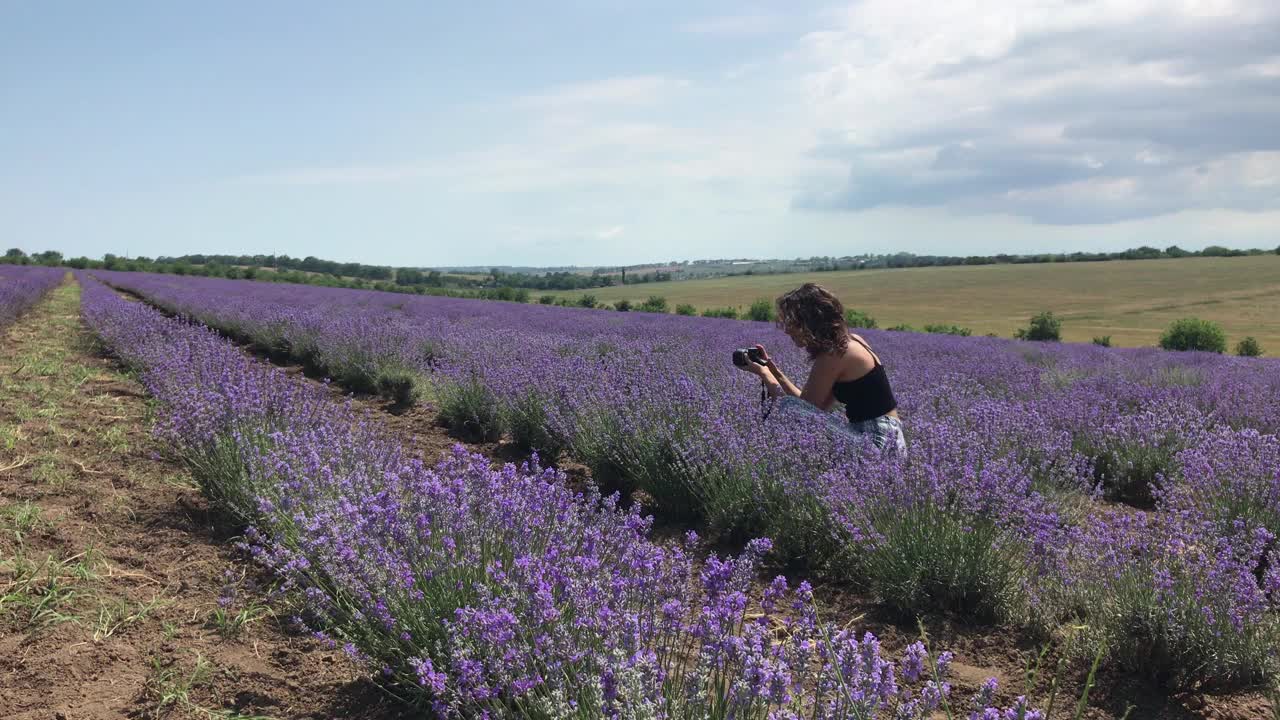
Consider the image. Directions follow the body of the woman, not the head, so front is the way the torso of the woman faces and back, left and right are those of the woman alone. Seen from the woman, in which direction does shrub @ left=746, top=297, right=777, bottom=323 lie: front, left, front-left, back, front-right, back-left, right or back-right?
right

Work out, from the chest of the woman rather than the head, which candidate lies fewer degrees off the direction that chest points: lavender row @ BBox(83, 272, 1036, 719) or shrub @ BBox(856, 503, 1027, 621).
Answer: the lavender row

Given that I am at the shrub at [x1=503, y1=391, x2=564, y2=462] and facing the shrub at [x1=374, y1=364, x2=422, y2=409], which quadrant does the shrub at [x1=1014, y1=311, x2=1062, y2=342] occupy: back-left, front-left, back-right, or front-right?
front-right

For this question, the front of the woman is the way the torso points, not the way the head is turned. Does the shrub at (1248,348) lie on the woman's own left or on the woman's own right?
on the woman's own right

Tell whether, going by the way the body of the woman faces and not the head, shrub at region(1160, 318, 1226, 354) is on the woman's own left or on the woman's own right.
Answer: on the woman's own right

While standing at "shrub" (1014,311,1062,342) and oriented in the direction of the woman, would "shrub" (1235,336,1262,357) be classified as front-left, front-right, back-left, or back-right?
front-left

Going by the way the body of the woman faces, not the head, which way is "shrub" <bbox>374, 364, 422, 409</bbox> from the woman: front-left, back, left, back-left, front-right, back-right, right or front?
front-right

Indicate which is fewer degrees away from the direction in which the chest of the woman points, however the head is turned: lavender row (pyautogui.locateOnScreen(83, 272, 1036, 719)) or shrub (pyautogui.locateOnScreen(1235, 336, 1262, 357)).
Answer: the lavender row

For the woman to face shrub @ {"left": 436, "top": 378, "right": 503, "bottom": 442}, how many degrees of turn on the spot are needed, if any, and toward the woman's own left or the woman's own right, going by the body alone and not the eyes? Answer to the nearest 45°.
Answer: approximately 45° to the woman's own right

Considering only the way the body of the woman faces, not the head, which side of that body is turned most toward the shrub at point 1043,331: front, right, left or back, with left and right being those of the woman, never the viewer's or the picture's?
right

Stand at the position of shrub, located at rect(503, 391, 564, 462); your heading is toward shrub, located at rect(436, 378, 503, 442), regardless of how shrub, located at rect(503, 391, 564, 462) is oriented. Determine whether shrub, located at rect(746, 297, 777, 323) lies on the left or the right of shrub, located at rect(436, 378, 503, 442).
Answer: right

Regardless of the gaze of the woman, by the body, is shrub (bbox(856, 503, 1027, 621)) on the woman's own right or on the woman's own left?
on the woman's own left

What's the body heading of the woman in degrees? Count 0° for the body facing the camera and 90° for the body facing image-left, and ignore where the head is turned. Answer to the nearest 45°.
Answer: approximately 90°
